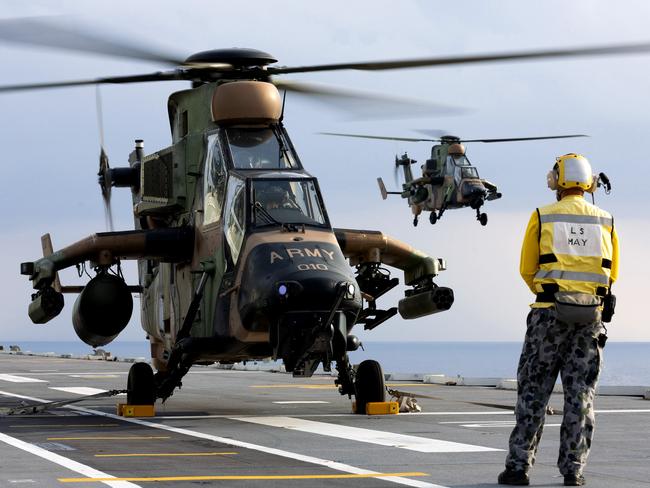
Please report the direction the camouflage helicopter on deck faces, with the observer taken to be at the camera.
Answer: facing the viewer

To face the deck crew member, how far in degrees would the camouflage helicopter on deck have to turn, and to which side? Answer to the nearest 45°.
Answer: approximately 45° to its left
